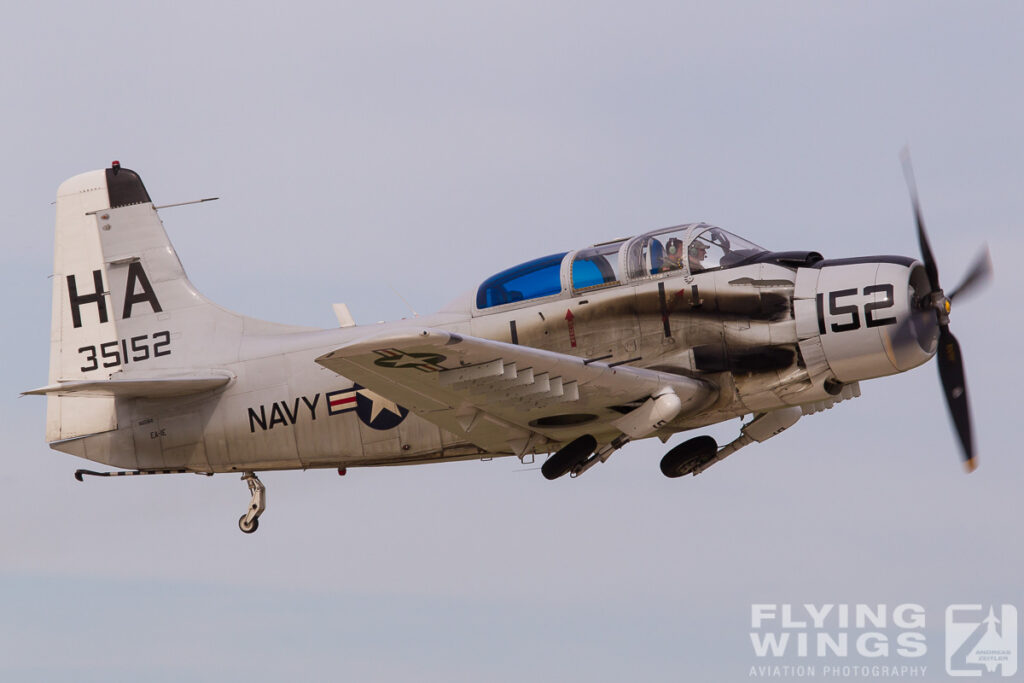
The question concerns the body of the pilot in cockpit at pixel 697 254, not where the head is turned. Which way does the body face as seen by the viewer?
to the viewer's right

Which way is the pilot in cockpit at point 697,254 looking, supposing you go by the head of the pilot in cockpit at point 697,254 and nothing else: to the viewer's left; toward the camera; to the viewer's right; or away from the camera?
to the viewer's right
